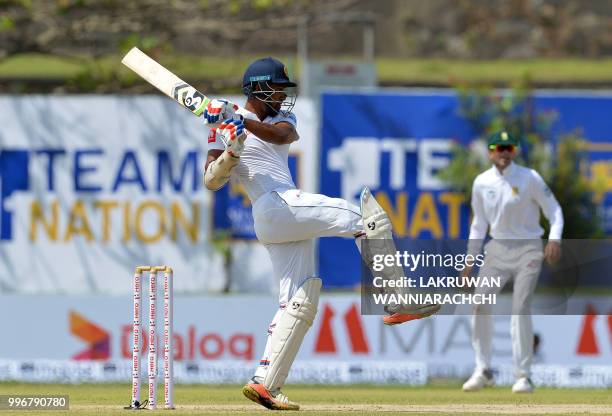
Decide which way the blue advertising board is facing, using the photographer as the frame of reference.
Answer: facing the viewer

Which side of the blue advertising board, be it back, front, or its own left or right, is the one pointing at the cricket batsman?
front
